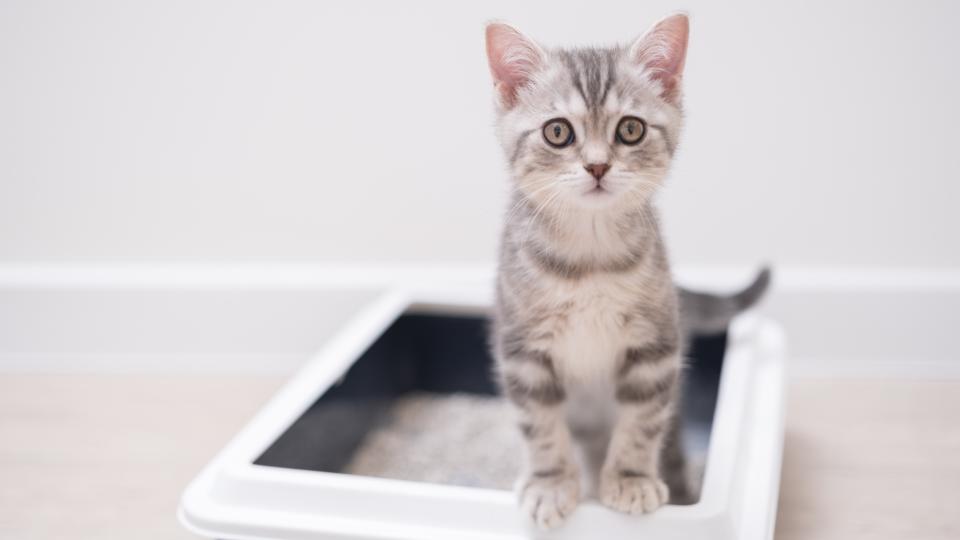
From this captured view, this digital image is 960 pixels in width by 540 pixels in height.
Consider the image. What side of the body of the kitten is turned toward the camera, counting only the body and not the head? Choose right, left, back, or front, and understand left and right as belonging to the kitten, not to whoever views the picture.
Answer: front
